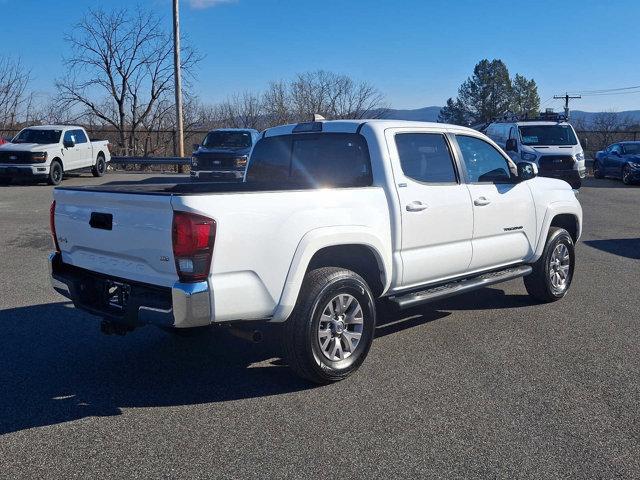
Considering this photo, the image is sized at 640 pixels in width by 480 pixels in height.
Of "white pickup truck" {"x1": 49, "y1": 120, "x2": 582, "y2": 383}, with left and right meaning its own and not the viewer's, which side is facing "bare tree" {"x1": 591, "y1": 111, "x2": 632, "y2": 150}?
front

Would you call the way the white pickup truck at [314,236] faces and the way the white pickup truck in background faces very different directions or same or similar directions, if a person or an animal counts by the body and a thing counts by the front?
very different directions

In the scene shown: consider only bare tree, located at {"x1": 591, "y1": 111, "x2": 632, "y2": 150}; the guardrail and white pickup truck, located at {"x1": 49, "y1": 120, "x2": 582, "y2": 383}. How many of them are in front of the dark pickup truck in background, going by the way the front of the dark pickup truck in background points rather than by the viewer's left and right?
1

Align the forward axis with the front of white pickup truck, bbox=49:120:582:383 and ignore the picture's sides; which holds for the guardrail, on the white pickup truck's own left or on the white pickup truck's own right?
on the white pickup truck's own left

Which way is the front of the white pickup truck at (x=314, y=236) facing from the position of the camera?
facing away from the viewer and to the right of the viewer

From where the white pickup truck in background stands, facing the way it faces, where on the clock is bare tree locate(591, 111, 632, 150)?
The bare tree is roughly at 7 o'clock from the white pickup truck in background.

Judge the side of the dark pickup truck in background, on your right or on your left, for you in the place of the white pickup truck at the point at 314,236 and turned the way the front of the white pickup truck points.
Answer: on your left

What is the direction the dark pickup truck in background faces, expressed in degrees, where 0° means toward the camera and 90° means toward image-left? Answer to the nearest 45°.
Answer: approximately 0°

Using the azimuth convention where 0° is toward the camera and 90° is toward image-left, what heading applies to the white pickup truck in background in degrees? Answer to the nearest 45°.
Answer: approximately 45°

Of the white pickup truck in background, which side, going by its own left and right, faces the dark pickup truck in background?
left

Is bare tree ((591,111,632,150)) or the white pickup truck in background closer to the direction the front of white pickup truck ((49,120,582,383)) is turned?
the bare tree

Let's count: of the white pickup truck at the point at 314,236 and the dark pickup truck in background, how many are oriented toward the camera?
1

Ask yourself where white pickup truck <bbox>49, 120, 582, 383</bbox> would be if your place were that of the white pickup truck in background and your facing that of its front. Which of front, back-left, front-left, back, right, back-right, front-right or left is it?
front-left

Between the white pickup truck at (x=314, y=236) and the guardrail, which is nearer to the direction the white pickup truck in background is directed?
the white pickup truck
